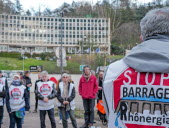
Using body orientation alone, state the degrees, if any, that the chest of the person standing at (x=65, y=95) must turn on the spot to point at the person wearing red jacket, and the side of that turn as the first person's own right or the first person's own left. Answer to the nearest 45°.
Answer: approximately 135° to the first person's own left

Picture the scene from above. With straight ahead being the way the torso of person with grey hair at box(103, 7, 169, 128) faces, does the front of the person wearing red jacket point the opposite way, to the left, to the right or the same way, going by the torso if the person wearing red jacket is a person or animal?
the opposite way

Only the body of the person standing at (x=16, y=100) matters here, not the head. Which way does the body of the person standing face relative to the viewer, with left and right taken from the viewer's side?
facing the viewer

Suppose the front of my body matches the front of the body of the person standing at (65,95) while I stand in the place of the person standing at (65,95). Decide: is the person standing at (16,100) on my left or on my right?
on my right

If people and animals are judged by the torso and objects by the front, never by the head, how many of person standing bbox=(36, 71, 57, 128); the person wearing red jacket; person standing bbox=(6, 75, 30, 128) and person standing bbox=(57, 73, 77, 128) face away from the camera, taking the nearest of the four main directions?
0

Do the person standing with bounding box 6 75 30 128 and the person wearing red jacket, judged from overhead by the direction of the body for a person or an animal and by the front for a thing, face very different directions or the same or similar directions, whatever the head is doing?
same or similar directions

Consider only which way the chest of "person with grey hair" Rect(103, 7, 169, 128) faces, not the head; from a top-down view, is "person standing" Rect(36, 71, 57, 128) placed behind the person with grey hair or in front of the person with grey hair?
in front

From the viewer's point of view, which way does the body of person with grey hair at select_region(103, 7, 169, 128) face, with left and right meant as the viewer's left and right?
facing away from the viewer

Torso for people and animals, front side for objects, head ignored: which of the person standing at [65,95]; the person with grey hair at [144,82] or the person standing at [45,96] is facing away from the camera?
the person with grey hair

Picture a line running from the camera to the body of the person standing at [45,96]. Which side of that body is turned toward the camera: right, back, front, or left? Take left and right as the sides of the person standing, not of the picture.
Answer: front
